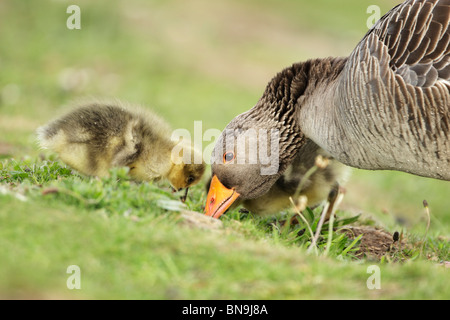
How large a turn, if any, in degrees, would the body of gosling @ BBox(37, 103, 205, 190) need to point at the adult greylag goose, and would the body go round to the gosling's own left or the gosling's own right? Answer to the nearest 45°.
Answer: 0° — it already faces it

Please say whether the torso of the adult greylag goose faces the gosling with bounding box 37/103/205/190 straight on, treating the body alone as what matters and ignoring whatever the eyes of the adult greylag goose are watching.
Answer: yes

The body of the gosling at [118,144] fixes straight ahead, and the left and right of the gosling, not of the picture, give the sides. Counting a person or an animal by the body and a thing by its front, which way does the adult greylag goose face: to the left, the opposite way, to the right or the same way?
the opposite way

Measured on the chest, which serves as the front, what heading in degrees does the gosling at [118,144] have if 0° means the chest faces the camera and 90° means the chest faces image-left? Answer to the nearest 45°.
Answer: approximately 270°

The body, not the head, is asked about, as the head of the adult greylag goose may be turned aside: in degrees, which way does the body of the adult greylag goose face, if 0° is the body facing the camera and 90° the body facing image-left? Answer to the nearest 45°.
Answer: approximately 90°

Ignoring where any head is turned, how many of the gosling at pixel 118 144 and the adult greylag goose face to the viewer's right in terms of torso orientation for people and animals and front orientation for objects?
1
